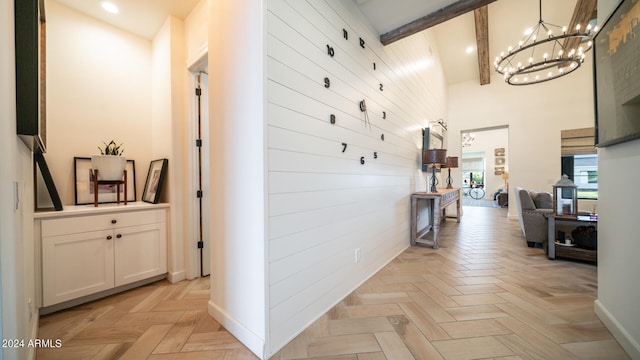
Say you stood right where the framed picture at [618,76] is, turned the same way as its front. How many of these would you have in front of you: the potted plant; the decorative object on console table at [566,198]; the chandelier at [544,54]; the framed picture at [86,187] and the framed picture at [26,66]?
3

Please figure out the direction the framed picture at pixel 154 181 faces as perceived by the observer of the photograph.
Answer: facing the viewer and to the left of the viewer

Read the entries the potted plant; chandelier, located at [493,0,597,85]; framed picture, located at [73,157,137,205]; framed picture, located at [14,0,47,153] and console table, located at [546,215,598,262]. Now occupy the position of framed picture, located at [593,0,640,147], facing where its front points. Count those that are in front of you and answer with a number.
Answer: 3

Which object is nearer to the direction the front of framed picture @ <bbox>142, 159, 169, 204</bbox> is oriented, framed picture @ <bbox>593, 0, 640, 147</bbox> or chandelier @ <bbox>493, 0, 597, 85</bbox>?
the framed picture

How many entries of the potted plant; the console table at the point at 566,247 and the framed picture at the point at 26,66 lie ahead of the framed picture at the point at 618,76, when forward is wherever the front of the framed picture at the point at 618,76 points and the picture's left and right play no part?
2

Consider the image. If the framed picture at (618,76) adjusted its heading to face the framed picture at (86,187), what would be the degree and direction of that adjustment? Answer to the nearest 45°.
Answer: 0° — it already faces it

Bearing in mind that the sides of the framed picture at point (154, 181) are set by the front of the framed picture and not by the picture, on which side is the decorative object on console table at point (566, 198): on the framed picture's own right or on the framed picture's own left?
on the framed picture's own left

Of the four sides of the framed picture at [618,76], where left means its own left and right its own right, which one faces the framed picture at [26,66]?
front
